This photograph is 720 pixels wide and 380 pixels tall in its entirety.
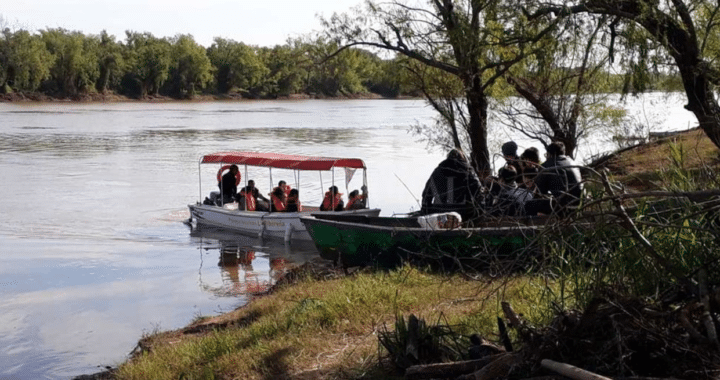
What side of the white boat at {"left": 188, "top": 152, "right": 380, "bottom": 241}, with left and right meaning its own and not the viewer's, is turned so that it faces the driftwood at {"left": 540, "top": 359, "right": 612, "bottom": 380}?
right

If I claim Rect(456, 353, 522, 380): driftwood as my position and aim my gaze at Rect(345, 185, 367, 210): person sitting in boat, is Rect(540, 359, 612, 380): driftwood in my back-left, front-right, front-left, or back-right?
back-right

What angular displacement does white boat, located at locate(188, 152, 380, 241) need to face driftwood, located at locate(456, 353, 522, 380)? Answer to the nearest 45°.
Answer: approximately 90° to its right

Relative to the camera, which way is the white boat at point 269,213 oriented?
to the viewer's right

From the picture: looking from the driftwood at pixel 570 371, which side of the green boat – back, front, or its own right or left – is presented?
left

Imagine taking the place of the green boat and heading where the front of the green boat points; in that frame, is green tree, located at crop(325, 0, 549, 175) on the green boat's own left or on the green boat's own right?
on the green boat's own right

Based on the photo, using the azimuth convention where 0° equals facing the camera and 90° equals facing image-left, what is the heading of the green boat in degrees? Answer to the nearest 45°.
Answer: approximately 90°
